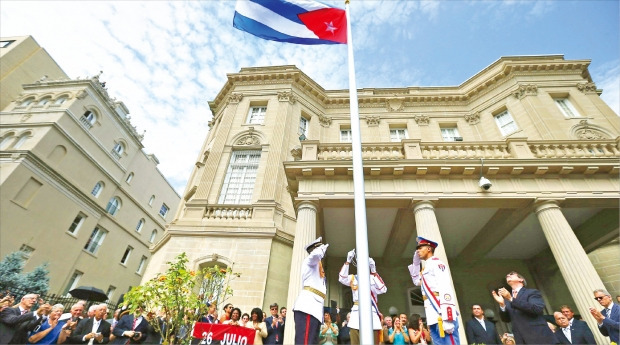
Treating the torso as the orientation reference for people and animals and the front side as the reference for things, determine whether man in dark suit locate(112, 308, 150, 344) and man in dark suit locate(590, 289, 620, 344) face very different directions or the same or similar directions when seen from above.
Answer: very different directions

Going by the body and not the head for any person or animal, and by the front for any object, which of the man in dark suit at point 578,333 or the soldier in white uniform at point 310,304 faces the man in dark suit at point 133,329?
the man in dark suit at point 578,333

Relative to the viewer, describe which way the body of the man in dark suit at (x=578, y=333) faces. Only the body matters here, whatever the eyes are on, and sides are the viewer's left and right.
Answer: facing the viewer and to the left of the viewer

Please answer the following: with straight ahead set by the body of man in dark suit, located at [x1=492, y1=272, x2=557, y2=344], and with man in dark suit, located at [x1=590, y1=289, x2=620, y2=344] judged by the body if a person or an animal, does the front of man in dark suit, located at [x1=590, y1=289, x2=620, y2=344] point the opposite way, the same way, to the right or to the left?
the same way

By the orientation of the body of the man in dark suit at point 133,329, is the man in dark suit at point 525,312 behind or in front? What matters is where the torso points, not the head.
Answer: in front

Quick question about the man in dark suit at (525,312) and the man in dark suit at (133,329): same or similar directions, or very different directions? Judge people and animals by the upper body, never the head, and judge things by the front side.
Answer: very different directions

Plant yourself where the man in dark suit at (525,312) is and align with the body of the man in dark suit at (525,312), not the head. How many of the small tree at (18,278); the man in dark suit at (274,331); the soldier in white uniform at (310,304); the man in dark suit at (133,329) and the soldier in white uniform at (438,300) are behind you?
0

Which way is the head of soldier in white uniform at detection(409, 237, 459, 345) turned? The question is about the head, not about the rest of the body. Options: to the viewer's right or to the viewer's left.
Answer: to the viewer's left

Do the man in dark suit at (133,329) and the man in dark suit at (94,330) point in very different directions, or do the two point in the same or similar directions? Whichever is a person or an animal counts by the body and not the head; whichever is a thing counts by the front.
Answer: same or similar directions

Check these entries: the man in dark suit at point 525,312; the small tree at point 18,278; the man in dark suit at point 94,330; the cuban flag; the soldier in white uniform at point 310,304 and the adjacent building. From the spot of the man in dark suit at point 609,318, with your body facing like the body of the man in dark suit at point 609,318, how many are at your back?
0

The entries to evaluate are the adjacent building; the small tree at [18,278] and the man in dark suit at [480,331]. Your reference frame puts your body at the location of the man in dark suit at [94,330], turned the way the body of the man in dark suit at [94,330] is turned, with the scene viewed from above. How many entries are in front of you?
1

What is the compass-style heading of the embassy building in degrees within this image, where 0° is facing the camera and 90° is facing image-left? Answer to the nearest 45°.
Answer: approximately 0°

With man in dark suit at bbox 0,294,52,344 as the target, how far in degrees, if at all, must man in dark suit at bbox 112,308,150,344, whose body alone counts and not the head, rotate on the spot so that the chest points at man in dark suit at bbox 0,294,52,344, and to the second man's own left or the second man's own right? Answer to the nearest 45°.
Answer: approximately 135° to the second man's own right

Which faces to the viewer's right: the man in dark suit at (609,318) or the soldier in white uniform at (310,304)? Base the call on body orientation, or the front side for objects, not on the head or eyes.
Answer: the soldier in white uniform
